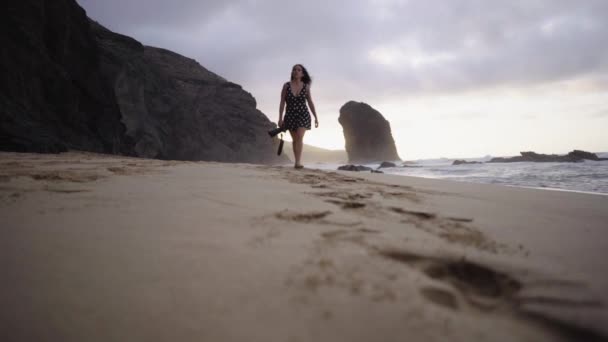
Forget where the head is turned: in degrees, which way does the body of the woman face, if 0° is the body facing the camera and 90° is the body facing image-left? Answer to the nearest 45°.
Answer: approximately 0°

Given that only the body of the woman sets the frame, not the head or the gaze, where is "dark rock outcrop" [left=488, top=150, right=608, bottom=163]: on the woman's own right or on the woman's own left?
on the woman's own left

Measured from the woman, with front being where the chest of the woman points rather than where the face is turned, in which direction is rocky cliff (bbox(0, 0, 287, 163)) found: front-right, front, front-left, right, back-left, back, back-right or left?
back-right
